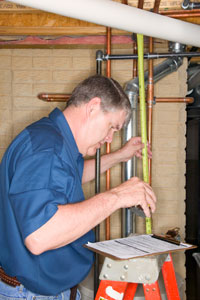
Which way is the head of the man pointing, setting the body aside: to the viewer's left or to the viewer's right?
to the viewer's right

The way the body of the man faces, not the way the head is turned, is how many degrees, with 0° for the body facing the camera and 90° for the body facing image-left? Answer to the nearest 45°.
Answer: approximately 270°
